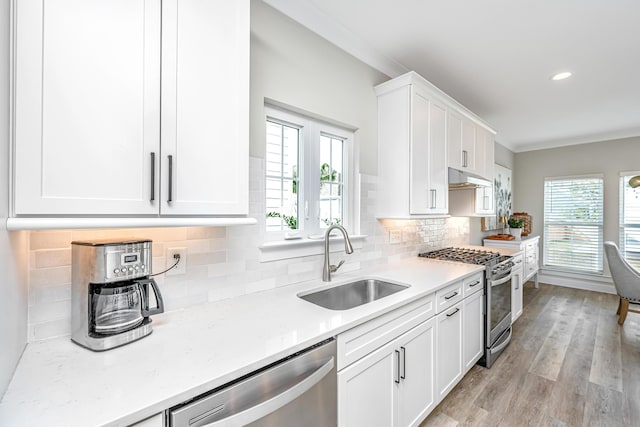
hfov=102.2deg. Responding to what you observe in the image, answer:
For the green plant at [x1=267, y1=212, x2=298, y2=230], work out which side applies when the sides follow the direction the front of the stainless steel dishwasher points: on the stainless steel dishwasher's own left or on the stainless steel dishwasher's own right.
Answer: on the stainless steel dishwasher's own left

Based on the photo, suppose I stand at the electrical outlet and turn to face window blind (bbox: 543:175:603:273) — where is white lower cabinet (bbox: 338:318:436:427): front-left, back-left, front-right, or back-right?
front-right

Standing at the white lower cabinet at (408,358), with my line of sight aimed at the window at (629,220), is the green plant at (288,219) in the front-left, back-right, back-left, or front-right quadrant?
back-left

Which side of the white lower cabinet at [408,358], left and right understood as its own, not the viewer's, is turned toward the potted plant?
left

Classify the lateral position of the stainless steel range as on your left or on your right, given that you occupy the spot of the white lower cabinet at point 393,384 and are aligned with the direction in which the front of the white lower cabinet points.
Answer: on your left

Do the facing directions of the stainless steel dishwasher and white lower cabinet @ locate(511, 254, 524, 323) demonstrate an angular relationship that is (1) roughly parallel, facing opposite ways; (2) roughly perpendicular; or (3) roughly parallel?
roughly parallel

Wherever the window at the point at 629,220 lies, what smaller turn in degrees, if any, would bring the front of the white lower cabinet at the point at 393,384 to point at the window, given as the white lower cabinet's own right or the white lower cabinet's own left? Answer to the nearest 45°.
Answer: approximately 90° to the white lower cabinet's own left

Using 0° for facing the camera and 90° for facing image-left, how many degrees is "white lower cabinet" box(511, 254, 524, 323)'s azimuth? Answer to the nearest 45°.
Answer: approximately 270°

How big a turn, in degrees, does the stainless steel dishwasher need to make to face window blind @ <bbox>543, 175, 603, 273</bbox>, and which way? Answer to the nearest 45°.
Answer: approximately 90° to its left

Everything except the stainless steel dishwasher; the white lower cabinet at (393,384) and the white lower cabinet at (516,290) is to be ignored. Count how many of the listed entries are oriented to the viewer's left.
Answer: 0

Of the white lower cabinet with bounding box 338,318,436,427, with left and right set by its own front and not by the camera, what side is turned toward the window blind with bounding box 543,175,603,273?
left

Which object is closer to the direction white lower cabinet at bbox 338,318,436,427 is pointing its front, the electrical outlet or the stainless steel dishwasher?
the stainless steel dishwasher

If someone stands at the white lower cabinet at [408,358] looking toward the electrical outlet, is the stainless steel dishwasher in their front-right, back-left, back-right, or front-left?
front-left

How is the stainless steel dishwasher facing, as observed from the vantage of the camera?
facing the viewer and to the right of the viewer

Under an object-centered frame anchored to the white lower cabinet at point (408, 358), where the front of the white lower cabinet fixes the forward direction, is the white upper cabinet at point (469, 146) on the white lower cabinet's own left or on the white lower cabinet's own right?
on the white lower cabinet's own left
